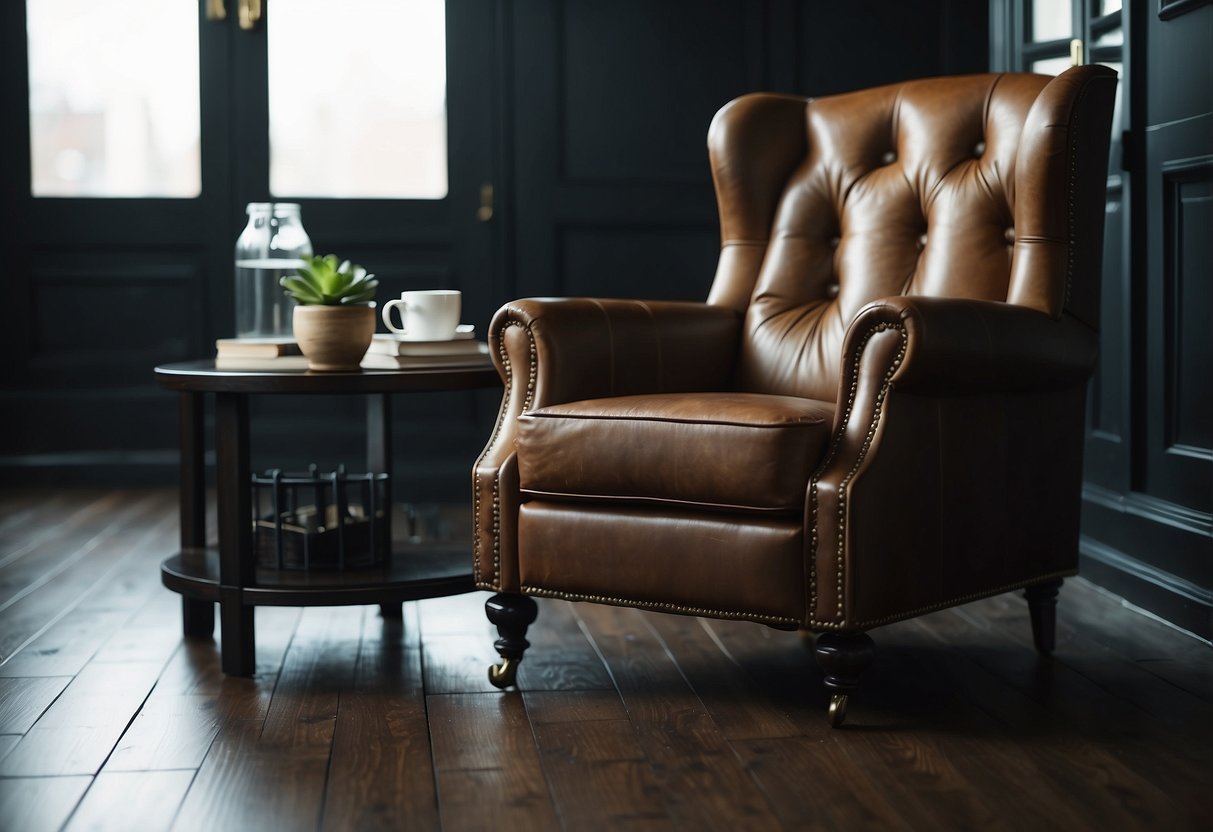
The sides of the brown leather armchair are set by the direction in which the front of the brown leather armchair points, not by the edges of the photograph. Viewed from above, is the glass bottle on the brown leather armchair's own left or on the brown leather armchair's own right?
on the brown leather armchair's own right

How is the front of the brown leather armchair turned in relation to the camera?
facing the viewer and to the left of the viewer

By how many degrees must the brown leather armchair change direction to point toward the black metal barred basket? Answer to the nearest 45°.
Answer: approximately 45° to its right

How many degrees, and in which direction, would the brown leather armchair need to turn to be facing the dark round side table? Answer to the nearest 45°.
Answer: approximately 45° to its right

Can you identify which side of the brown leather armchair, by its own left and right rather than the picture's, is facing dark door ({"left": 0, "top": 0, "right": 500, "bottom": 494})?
right

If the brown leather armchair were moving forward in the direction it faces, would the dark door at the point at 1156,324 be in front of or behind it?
behind

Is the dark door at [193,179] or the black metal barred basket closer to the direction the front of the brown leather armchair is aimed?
the black metal barred basket

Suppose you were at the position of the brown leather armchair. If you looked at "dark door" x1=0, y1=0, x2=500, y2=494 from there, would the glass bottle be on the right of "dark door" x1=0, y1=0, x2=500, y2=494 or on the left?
left
